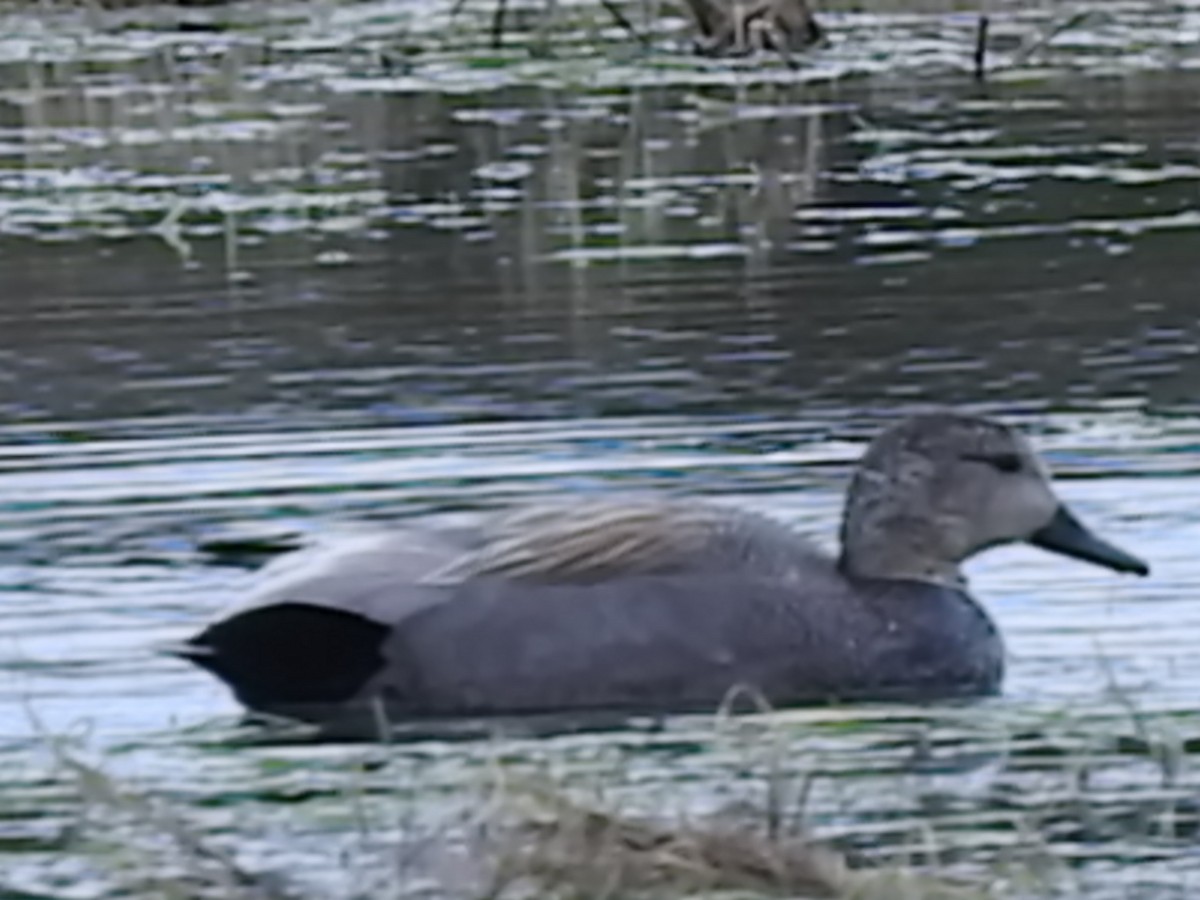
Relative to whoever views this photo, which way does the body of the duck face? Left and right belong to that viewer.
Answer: facing to the right of the viewer
